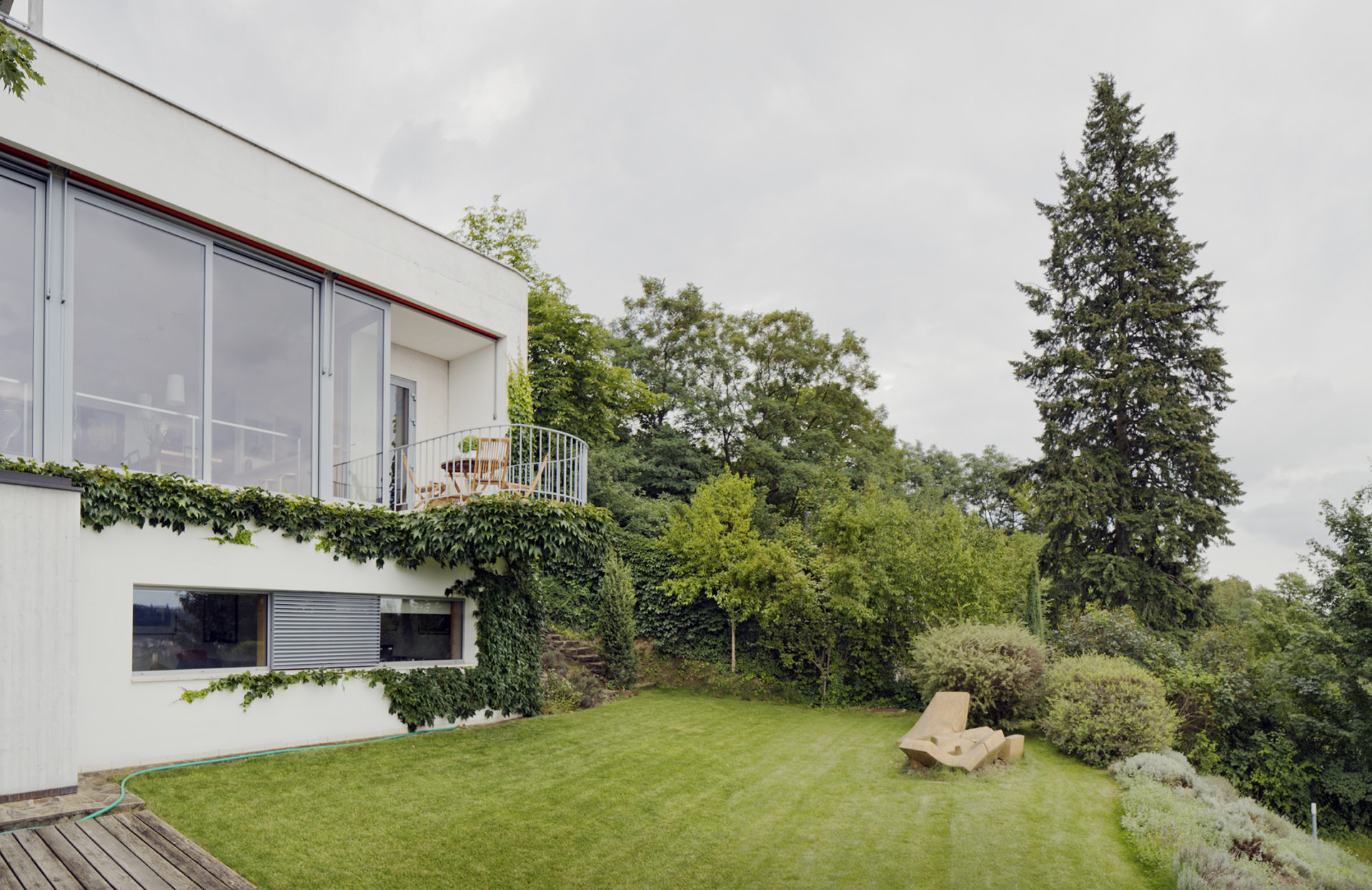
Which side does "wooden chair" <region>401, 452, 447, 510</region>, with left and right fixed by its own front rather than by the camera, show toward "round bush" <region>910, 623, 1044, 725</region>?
front

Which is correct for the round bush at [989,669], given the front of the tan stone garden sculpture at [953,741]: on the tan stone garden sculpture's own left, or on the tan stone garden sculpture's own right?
on the tan stone garden sculpture's own left

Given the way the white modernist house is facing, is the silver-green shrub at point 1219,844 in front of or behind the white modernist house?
in front

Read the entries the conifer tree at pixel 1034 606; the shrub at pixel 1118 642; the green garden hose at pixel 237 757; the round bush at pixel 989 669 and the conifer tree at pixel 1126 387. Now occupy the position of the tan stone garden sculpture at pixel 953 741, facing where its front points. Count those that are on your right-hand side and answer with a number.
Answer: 1

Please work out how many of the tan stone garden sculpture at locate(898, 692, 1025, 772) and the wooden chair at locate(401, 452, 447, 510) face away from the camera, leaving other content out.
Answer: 0

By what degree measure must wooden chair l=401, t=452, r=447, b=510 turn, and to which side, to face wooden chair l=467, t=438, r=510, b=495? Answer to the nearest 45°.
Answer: approximately 45° to its right

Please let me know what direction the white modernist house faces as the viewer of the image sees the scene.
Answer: facing the viewer and to the right of the viewer

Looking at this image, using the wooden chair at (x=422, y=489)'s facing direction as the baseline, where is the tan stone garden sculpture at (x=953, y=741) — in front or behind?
in front

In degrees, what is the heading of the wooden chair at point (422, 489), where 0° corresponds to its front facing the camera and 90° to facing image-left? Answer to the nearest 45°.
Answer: approximately 270°
